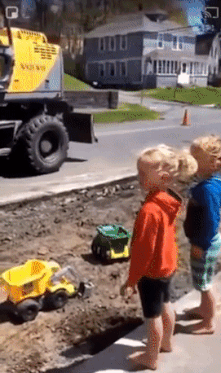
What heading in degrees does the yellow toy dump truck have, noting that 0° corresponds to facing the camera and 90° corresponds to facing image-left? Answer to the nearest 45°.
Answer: approximately 225°

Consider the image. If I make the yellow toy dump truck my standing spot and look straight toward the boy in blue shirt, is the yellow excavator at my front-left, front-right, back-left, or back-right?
back-left

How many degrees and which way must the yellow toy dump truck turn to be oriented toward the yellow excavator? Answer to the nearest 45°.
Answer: approximately 45° to its left
